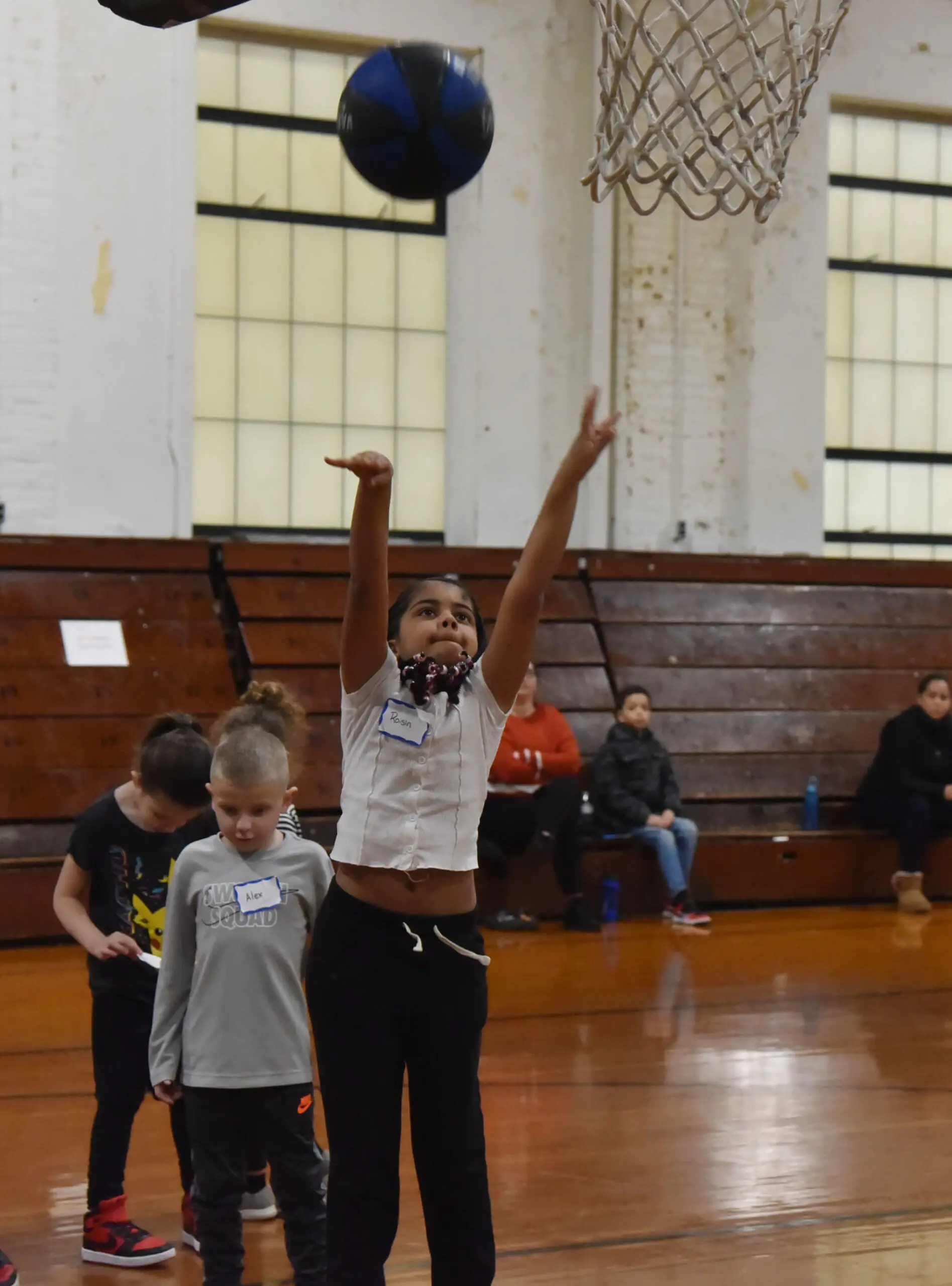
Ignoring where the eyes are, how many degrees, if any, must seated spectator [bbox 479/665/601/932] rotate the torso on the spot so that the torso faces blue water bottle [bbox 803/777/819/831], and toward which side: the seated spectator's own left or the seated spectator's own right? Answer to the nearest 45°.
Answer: approximately 135° to the seated spectator's own left

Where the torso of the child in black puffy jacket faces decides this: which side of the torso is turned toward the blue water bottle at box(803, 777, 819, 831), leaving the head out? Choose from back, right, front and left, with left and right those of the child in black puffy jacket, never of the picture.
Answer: left

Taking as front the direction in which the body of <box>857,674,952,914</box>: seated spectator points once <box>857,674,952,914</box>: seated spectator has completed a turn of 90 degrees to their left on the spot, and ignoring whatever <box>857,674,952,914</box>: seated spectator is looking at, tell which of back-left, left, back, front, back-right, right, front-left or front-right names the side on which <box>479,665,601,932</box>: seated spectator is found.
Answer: back

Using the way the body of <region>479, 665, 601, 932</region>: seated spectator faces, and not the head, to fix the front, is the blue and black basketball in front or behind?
in front

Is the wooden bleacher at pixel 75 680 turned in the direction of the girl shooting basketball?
yes

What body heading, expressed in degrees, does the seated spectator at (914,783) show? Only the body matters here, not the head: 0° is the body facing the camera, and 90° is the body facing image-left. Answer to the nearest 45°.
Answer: approximately 315°

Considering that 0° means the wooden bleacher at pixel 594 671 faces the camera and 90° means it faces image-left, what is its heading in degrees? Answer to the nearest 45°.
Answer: approximately 0°

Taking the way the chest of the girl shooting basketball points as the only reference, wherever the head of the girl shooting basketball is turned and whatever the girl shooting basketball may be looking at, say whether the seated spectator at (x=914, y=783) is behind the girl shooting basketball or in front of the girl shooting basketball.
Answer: behind

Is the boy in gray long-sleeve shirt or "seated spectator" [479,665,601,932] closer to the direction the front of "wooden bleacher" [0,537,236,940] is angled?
the boy in gray long-sleeve shirt

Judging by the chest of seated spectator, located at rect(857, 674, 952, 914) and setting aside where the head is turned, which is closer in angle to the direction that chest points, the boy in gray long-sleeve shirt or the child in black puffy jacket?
the boy in gray long-sleeve shirt

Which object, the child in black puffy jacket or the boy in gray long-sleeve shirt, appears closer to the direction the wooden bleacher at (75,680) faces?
the boy in gray long-sleeve shirt
